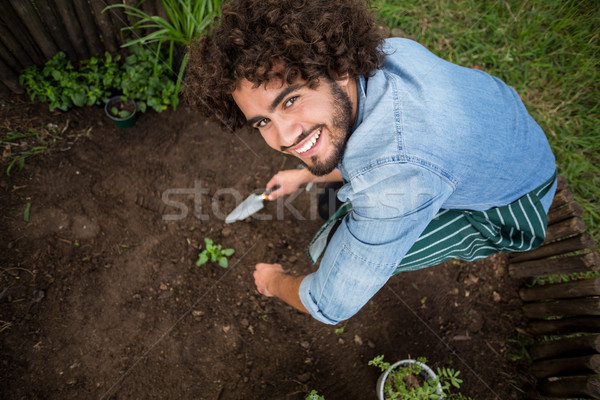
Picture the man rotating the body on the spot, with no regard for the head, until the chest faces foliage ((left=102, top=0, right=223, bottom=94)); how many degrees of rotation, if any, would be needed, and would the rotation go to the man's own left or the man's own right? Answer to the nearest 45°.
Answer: approximately 45° to the man's own right

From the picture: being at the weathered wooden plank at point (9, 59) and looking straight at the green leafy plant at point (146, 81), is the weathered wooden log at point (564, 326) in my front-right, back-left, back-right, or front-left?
front-right

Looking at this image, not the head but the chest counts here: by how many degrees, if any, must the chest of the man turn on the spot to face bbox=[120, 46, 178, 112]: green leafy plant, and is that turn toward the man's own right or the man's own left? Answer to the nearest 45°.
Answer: approximately 45° to the man's own right

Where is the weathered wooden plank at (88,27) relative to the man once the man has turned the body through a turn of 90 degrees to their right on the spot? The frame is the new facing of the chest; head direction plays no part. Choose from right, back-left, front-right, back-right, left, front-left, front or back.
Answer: front-left

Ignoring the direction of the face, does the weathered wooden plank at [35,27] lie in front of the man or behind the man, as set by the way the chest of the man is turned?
in front

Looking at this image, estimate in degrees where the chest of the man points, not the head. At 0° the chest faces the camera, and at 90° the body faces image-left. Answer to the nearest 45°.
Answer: approximately 90°
